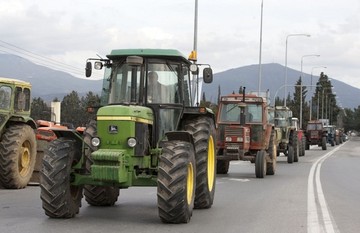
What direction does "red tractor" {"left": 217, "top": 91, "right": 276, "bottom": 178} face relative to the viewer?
toward the camera

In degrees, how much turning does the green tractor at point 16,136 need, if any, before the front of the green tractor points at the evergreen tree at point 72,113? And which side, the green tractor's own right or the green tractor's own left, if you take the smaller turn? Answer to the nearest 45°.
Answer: approximately 135° to the green tractor's own right

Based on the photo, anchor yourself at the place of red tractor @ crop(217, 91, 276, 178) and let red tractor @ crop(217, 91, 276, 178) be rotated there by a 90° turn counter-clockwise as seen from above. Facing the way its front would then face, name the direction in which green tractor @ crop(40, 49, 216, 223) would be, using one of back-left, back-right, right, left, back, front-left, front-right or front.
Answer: right

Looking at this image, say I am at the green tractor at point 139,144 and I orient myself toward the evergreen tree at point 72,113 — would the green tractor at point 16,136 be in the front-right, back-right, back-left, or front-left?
front-left

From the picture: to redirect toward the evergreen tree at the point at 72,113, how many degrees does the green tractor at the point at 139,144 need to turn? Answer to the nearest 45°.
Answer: approximately 135° to its right

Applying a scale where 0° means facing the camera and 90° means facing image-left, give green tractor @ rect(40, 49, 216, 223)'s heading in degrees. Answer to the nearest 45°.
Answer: approximately 45°

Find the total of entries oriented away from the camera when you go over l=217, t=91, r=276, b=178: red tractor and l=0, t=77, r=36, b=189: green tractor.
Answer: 0

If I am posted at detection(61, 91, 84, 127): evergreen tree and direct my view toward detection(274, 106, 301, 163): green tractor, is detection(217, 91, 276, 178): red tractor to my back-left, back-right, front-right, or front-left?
front-right

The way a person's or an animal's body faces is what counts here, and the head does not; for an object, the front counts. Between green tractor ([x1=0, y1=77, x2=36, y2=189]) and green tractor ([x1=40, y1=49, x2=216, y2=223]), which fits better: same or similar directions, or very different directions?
same or similar directions

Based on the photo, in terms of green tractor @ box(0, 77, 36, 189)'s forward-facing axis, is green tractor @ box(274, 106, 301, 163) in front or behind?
behind

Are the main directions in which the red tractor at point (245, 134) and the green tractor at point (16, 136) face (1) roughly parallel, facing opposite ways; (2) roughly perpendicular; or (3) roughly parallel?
roughly parallel

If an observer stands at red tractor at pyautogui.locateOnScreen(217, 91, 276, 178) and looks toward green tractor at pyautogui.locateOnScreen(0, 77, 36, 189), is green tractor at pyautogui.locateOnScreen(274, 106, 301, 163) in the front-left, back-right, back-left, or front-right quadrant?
back-right

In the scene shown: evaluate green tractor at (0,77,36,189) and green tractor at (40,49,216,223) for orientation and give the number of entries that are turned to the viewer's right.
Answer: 0
